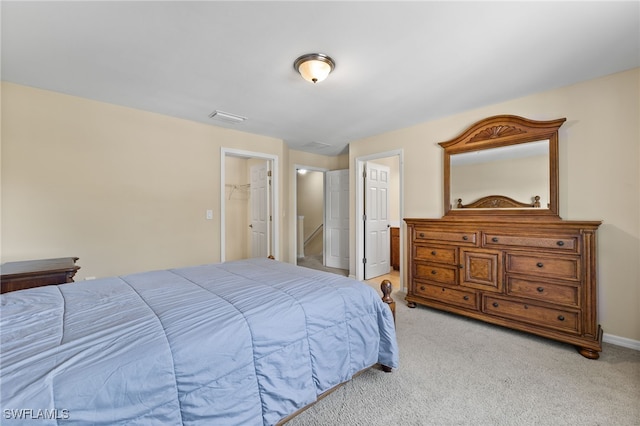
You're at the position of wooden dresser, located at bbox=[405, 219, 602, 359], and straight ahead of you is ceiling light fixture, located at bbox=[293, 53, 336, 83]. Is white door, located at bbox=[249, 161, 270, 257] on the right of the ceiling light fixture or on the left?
right

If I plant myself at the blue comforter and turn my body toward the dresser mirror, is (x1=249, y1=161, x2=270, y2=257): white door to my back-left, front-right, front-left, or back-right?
front-left

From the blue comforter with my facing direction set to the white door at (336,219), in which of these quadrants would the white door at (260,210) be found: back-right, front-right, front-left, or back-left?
front-left

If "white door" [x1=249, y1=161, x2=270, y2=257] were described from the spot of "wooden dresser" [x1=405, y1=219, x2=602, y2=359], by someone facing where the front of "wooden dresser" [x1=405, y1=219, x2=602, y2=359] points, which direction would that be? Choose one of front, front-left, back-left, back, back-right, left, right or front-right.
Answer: front-right

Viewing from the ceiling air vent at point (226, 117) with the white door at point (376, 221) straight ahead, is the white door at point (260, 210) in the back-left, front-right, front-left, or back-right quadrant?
front-left

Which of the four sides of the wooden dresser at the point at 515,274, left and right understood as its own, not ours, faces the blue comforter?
front

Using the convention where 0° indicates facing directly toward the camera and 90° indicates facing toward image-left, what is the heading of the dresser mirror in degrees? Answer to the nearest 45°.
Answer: approximately 45°

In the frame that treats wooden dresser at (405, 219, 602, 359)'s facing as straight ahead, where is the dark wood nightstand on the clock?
The dark wood nightstand is roughly at 12 o'clock from the wooden dresser.

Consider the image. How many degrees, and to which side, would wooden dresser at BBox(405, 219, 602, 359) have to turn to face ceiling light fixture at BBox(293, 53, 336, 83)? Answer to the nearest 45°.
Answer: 0° — it already faces it

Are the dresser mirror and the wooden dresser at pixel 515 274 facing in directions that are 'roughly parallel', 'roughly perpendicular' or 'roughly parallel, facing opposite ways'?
roughly parallel

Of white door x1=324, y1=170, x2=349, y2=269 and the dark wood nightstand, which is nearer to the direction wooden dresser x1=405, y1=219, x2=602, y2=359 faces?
the dark wood nightstand

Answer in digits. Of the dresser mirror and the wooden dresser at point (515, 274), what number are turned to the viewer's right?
0

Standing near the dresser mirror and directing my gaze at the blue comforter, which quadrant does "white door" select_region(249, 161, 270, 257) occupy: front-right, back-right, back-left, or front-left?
front-right

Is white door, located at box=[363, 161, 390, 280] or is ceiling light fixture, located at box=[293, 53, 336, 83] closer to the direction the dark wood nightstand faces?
the white door

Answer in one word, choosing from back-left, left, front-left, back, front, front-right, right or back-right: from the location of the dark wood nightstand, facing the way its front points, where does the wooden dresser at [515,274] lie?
front-right

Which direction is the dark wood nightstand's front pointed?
to the viewer's right
